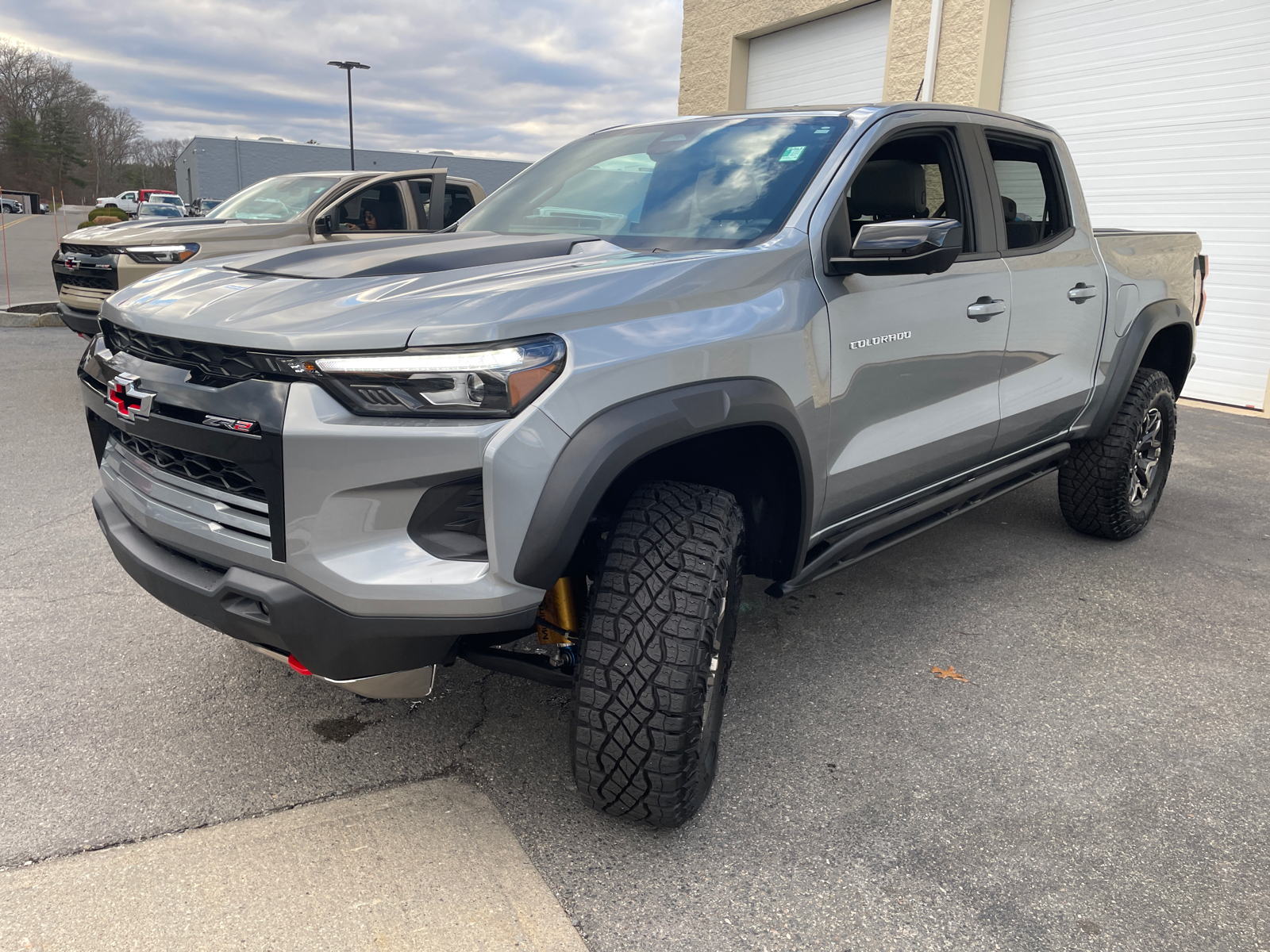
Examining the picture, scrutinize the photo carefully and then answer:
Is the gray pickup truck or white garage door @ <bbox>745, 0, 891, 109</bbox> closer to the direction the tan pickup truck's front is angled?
the gray pickup truck

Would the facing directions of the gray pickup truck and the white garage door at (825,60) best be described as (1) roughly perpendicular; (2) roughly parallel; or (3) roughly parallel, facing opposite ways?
roughly parallel

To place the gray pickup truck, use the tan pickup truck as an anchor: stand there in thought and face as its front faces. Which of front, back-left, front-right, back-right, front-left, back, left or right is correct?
front-left

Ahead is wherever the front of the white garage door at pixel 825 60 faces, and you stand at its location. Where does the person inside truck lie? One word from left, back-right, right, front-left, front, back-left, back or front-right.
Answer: front

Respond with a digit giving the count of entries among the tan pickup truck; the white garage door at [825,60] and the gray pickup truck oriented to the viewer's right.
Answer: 0

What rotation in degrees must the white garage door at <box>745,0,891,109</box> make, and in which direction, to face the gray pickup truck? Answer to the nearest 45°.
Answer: approximately 45° to its left

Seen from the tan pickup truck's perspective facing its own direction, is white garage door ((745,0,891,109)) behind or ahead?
behind

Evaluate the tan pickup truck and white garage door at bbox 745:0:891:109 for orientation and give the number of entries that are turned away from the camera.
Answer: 0

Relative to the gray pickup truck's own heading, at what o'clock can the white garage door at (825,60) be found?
The white garage door is roughly at 5 o'clock from the gray pickup truck.

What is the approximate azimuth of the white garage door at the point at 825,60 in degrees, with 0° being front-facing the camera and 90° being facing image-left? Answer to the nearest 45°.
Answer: approximately 45°

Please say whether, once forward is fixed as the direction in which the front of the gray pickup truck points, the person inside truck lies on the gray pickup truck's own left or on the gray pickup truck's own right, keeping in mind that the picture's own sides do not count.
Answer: on the gray pickup truck's own right

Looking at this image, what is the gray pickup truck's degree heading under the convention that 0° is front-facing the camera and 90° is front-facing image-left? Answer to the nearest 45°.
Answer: approximately 45°

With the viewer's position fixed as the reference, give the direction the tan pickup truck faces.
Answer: facing the viewer and to the left of the viewer
